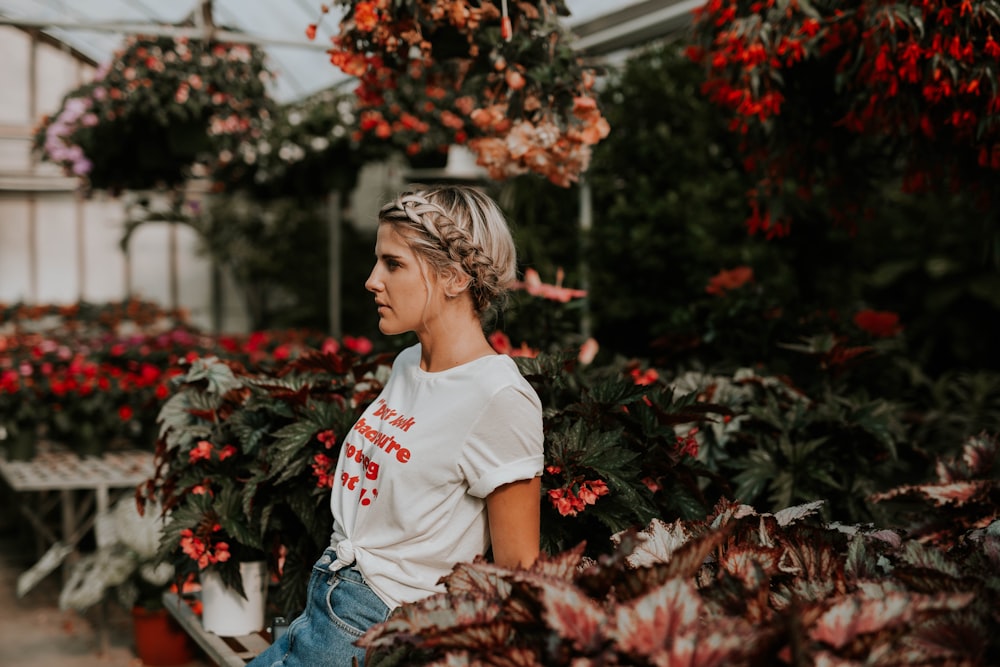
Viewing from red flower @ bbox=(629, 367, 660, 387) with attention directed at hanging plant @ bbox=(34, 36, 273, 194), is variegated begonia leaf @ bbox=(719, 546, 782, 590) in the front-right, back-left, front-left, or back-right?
back-left

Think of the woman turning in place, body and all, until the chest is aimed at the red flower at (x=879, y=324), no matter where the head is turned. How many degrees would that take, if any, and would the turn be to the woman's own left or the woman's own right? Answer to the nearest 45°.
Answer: approximately 180°

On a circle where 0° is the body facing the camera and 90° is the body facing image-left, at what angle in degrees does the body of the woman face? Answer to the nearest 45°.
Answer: approximately 45°

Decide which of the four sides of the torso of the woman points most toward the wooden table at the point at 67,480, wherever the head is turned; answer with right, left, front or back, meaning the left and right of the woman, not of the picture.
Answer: right

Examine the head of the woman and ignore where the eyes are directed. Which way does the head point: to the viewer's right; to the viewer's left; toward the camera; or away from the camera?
to the viewer's left

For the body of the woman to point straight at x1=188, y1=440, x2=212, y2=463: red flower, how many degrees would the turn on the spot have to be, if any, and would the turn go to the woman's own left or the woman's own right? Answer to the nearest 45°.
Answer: approximately 90° to the woman's own right

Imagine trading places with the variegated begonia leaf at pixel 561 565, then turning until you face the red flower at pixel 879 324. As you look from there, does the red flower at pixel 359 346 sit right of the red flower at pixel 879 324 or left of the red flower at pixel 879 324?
left

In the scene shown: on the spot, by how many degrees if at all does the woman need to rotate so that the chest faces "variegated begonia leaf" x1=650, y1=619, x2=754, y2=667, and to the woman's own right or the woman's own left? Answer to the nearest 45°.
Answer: approximately 45° to the woman's own left

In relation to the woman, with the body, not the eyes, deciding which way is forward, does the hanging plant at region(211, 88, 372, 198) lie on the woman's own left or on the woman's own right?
on the woman's own right

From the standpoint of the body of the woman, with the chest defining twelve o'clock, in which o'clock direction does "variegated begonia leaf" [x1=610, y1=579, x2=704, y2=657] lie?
The variegated begonia leaf is roughly at 10 o'clock from the woman.
